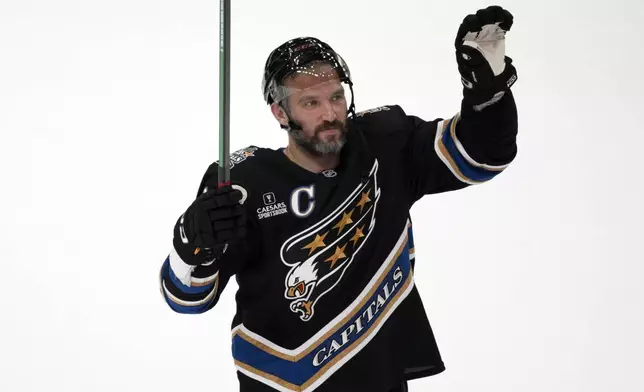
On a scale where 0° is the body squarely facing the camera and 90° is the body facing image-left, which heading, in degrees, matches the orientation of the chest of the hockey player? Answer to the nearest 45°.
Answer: approximately 0°
